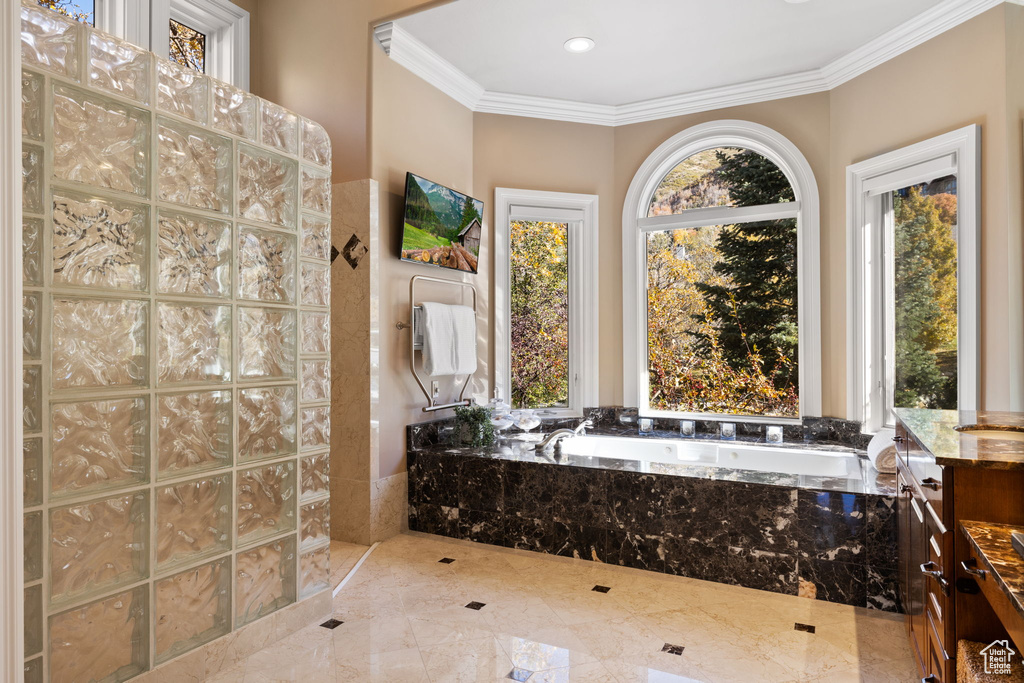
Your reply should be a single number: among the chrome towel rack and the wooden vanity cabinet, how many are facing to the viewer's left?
1

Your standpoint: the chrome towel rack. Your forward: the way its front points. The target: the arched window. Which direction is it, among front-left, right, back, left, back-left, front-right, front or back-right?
front-left

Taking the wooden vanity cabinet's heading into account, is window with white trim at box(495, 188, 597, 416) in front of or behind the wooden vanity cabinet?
in front

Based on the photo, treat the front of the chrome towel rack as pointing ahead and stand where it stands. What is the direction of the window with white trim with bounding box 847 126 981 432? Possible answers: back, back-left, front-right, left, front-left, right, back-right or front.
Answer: front-left

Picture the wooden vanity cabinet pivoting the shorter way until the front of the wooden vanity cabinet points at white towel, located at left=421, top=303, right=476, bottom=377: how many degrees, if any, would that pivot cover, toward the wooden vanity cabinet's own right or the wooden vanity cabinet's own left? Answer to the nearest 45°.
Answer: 0° — it already faces it

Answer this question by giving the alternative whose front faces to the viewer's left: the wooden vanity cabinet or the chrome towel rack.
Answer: the wooden vanity cabinet

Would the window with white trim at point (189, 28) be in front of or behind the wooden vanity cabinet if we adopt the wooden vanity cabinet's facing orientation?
in front

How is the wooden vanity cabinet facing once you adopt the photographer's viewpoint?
facing to the left of the viewer

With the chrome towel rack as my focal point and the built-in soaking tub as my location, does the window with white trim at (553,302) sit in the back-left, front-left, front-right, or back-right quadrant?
front-right

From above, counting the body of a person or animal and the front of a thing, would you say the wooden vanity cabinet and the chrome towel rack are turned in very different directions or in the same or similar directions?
very different directions

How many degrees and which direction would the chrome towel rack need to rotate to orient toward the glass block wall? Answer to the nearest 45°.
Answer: approximately 90° to its right
